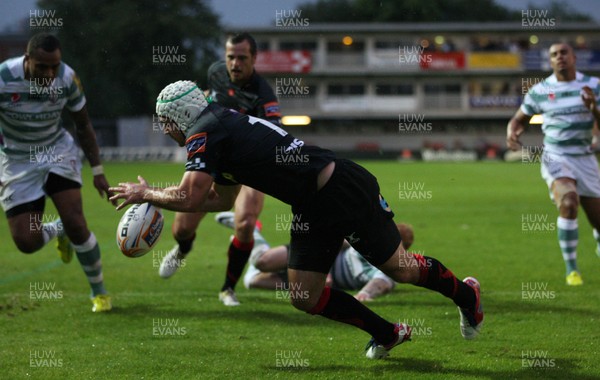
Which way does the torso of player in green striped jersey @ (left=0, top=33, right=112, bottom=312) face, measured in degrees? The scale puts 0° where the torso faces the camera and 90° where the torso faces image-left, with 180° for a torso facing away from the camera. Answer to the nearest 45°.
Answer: approximately 0°

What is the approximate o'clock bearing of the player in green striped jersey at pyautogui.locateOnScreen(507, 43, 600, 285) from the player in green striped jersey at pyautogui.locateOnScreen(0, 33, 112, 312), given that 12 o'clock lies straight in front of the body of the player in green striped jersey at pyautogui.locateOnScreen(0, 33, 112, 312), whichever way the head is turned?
the player in green striped jersey at pyautogui.locateOnScreen(507, 43, 600, 285) is roughly at 9 o'clock from the player in green striped jersey at pyautogui.locateOnScreen(0, 33, 112, 312).

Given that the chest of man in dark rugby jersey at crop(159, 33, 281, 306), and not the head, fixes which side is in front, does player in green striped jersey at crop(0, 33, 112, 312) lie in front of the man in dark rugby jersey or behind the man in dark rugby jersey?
in front

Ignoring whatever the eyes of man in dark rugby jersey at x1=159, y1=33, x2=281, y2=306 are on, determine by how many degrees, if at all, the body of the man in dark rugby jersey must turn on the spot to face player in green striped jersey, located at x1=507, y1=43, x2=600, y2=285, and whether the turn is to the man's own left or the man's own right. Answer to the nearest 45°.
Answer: approximately 135° to the man's own left

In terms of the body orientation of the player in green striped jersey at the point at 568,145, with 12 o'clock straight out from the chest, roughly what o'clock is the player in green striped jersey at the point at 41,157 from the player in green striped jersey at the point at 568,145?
the player in green striped jersey at the point at 41,157 is roughly at 2 o'clock from the player in green striped jersey at the point at 568,145.

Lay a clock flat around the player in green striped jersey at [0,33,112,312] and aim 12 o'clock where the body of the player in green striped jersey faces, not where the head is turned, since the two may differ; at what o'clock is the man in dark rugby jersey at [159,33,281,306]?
The man in dark rugby jersey is roughly at 9 o'clock from the player in green striped jersey.

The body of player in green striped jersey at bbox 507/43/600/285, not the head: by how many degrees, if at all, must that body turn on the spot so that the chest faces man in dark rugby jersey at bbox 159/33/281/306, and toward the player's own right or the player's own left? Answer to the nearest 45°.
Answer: approximately 45° to the player's own right

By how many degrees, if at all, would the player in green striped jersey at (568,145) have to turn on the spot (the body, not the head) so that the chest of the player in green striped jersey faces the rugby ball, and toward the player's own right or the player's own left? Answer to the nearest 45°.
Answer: approximately 45° to the player's own right

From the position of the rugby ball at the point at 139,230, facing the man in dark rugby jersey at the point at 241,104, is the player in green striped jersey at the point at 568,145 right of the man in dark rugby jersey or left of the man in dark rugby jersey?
right

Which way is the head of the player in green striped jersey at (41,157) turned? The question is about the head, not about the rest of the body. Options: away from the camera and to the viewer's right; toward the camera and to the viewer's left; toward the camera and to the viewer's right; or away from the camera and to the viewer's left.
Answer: toward the camera and to the viewer's right

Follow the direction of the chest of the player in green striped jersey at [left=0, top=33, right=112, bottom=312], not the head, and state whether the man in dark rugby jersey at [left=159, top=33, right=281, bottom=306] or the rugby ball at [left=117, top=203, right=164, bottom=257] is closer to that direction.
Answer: the rugby ball
